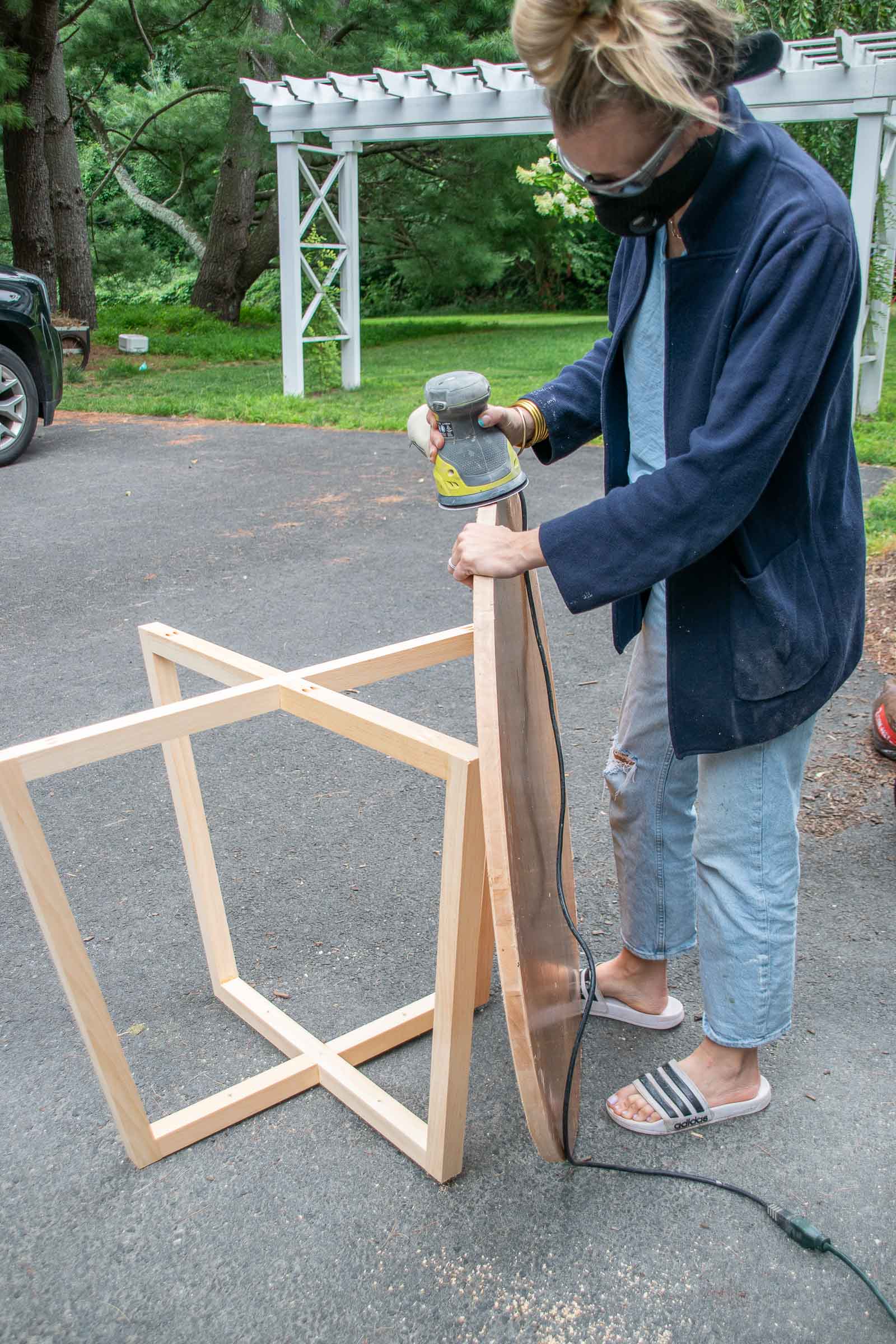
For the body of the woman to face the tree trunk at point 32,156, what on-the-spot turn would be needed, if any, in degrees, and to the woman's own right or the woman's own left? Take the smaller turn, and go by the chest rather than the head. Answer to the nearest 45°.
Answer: approximately 90° to the woman's own right

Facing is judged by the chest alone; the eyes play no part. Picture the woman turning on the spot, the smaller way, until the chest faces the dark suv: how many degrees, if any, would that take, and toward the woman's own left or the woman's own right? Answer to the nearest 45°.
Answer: approximately 90° to the woman's own right

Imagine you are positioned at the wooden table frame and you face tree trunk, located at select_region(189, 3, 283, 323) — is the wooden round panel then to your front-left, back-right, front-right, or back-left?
back-right

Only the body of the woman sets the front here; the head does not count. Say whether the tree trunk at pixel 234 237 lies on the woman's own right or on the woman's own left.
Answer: on the woman's own right

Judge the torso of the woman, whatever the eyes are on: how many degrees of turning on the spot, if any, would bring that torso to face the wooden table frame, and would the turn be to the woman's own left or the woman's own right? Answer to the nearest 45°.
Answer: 0° — they already face it

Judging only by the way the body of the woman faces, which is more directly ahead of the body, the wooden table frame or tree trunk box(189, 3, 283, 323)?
the wooden table frame

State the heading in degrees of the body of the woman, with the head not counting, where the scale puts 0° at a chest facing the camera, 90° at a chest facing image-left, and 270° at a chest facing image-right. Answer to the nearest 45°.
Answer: approximately 45°
